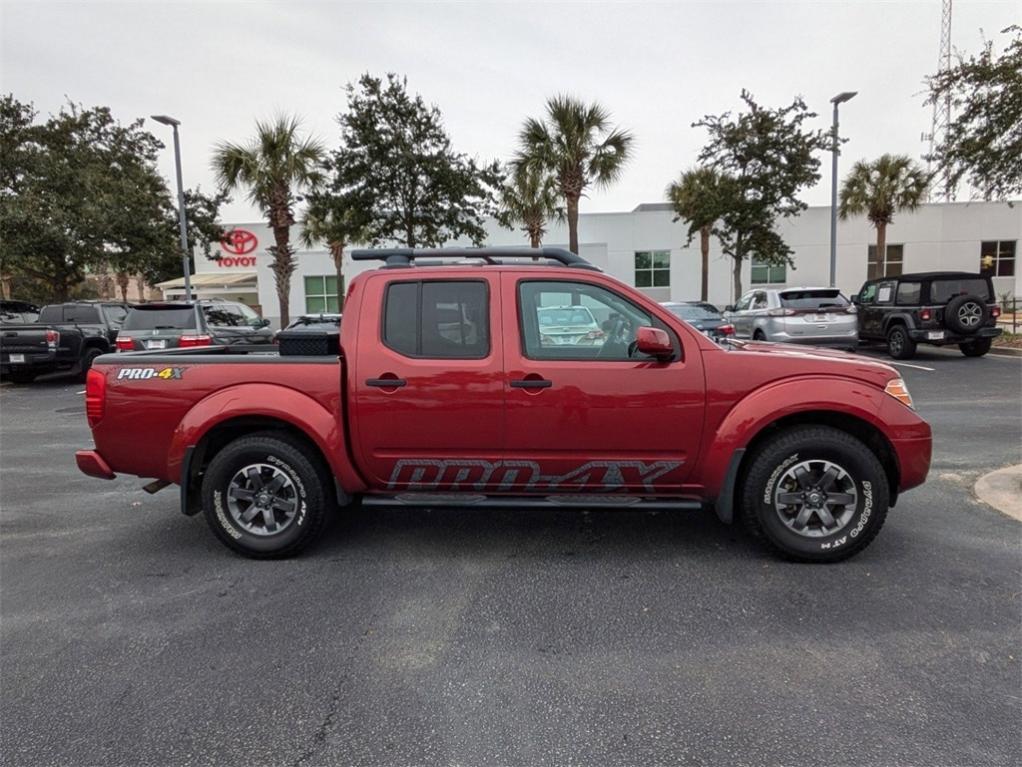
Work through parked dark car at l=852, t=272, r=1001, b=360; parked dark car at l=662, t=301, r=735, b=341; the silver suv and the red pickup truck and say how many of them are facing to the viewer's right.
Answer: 1

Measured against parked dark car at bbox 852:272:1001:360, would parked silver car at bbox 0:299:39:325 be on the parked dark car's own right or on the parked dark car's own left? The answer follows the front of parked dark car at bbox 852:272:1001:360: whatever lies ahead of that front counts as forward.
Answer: on the parked dark car's own left

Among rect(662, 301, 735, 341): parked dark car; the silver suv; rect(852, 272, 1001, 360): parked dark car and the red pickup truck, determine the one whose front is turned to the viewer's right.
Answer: the red pickup truck

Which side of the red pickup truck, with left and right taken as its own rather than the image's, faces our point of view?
right

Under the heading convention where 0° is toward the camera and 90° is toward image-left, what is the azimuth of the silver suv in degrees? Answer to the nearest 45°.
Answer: approximately 135°

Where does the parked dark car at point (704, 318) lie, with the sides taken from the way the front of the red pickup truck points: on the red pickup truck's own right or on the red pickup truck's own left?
on the red pickup truck's own left

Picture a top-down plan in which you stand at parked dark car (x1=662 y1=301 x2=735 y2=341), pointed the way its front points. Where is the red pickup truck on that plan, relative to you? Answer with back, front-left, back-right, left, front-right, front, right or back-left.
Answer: back-left

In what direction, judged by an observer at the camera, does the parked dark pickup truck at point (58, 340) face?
facing away from the viewer and to the right of the viewer

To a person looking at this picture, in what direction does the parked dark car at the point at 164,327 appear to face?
facing away from the viewer and to the right of the viewer

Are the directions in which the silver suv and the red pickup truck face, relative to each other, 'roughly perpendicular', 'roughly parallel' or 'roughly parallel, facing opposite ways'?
roughly perpendicular

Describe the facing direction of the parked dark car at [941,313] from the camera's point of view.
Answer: facing away from the viewer and to the left of the viewer

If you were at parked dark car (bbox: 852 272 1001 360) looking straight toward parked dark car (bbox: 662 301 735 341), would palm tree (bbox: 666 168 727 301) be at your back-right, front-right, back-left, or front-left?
front-right

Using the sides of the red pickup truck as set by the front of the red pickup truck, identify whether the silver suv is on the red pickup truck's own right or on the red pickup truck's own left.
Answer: on the red pickup truck's own left

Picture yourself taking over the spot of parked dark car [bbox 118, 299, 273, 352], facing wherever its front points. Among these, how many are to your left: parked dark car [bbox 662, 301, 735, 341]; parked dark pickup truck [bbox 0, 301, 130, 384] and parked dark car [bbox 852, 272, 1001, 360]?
1

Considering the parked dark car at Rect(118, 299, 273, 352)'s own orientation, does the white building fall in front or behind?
in front

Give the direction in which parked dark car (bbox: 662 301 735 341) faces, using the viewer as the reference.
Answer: facing away from the viewer and to the left of the viewer

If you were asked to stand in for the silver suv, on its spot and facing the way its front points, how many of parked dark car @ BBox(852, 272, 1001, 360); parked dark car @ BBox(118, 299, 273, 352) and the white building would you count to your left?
1

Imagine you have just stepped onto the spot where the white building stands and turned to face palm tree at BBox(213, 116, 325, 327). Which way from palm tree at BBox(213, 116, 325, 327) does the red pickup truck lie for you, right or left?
left
